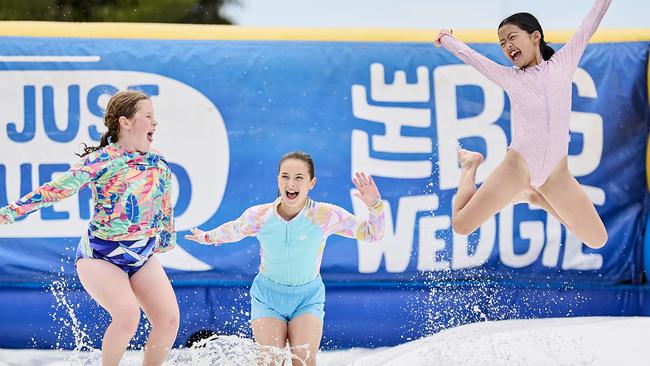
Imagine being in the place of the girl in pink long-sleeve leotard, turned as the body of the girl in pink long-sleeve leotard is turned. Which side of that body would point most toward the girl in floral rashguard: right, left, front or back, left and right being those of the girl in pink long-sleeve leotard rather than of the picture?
right

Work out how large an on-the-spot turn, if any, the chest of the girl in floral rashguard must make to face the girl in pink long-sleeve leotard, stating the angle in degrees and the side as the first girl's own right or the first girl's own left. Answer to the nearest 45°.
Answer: approximately 45° to the first girl's own left

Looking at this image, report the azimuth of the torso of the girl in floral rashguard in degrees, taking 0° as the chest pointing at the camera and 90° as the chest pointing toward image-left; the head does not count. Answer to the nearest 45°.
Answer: approximately 315°

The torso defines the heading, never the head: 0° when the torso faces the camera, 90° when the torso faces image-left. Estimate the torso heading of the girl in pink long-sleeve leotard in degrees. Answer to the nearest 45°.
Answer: approximately 0°
